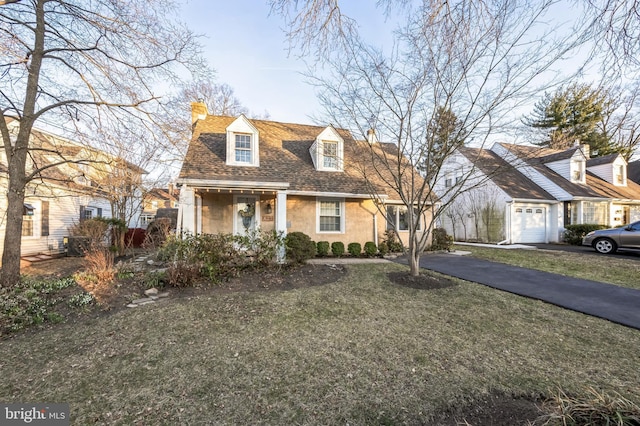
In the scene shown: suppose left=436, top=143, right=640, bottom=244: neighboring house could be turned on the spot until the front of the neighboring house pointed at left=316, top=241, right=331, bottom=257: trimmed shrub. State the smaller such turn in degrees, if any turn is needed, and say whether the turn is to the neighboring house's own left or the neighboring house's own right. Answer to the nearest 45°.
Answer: approximately 90° to the neighboring house's own right

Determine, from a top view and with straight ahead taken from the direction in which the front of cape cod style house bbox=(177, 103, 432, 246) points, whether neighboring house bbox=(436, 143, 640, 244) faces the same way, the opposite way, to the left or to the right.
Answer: the same way

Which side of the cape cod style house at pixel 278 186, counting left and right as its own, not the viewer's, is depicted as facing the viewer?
front

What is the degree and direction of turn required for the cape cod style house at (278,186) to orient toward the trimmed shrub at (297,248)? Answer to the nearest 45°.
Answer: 0° — it already faces it

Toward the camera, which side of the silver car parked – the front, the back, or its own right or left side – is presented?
left

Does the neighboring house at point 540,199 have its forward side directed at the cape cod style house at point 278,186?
no

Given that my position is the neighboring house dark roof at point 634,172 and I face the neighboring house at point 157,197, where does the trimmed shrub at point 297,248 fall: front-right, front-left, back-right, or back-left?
front-left

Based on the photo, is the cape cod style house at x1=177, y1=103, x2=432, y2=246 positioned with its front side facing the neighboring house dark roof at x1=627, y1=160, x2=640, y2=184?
no

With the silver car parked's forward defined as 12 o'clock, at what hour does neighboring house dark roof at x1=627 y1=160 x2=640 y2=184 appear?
The neighboring house dark roof is roughly at 3 o'clock from the silver car parked.

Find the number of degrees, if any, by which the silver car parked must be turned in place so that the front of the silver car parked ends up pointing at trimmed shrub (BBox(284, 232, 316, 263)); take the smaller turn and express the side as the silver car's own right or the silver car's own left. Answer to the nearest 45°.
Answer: approximately 45° to the silver car's own left

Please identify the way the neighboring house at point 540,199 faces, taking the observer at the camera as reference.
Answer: facing the viewer and to the right of the viewer

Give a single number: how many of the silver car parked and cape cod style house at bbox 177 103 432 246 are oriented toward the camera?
1
